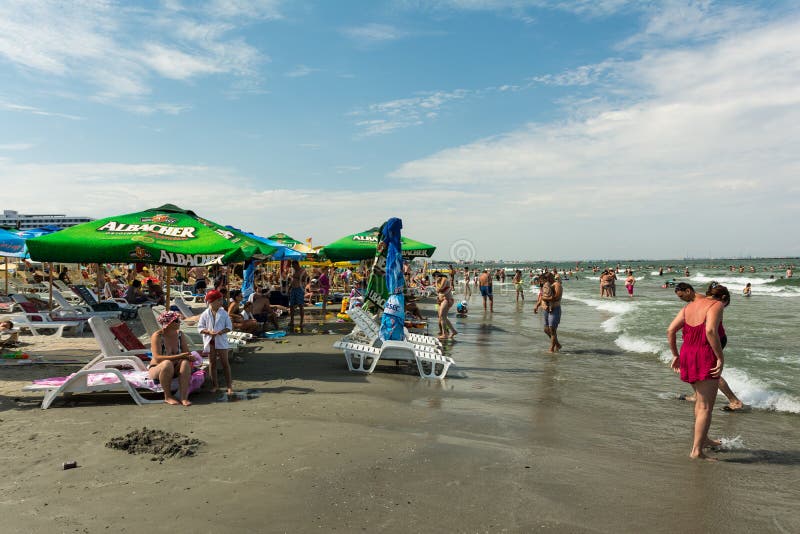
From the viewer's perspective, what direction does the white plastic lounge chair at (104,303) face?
to the viewer's right

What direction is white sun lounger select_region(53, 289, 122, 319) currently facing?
to the viewer's right

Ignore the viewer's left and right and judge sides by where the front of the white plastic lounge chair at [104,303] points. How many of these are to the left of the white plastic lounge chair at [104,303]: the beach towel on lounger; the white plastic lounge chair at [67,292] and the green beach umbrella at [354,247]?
1

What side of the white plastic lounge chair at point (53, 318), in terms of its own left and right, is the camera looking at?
right

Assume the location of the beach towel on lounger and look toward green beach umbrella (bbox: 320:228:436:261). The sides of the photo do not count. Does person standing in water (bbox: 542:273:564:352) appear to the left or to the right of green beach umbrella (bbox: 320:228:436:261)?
right

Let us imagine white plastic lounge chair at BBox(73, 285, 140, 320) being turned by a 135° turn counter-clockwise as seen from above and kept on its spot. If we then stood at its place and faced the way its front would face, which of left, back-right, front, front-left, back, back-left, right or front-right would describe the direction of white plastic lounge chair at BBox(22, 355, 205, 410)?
back-left
